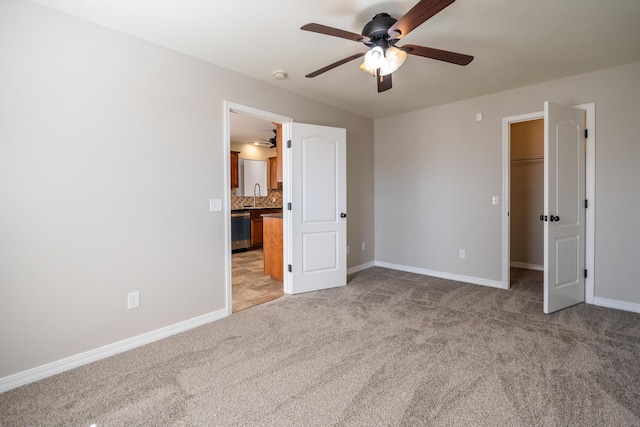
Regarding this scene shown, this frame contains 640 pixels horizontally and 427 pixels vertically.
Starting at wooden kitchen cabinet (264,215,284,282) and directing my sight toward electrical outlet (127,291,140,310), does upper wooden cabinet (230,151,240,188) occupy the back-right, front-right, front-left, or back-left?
back-right

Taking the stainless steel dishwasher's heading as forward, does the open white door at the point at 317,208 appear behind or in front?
in front

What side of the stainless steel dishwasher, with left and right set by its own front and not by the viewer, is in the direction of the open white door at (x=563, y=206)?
front

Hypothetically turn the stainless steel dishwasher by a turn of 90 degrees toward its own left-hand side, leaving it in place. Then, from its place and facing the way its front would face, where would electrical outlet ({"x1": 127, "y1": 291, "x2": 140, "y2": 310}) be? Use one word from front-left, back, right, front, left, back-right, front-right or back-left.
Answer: back-right

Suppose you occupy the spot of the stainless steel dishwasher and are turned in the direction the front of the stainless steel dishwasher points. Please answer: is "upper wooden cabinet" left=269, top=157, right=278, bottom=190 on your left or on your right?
on your left

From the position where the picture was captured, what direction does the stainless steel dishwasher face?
facing the viewer and to the right of the viewer

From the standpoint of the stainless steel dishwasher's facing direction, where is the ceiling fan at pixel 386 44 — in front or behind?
in front

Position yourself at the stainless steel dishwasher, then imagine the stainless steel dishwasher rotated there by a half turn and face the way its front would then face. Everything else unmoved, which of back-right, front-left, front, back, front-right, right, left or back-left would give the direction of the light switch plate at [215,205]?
back-left
